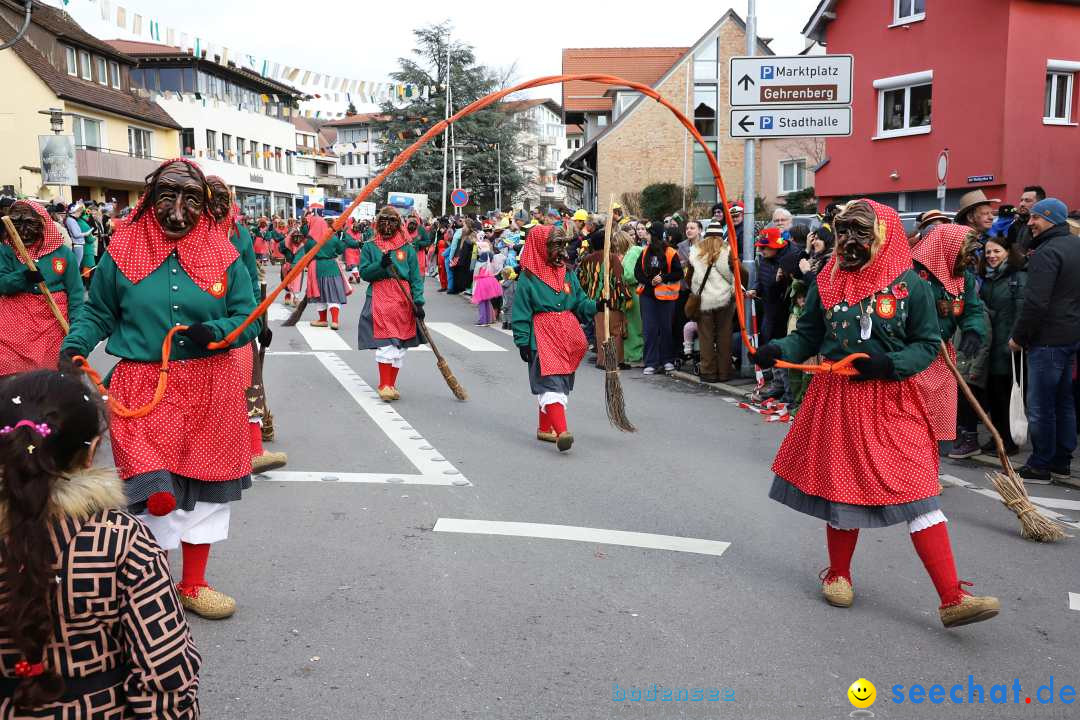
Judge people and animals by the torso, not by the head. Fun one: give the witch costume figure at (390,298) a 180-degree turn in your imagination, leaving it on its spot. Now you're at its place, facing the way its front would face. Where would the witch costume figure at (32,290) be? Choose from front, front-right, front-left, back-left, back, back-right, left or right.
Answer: back-left

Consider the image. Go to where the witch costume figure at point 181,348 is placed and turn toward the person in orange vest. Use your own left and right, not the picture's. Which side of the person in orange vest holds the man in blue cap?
right

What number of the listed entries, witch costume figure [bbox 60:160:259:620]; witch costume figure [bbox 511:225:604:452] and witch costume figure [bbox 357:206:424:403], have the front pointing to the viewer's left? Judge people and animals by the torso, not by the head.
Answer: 0

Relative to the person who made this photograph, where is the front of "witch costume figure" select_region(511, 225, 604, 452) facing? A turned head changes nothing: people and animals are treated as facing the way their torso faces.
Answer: facing the viewer and to the right of the viewer

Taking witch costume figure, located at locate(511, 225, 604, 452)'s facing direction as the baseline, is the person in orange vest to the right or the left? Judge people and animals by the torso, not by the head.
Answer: on its left

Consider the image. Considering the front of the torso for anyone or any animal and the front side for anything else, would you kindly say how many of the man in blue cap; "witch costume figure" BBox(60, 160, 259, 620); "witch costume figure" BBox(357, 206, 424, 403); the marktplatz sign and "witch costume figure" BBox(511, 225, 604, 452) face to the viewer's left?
1

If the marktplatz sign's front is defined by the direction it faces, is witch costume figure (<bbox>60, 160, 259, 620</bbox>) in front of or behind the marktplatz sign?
in front

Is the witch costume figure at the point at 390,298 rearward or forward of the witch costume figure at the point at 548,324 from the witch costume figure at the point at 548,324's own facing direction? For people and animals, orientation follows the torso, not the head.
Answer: rearward

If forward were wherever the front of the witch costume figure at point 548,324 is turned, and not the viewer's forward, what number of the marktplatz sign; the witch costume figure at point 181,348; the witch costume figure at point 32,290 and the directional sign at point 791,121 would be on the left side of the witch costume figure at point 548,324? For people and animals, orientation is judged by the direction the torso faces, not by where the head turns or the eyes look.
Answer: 2

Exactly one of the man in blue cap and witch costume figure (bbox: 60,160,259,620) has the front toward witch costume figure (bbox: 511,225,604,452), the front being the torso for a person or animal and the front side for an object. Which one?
the man in blue cap

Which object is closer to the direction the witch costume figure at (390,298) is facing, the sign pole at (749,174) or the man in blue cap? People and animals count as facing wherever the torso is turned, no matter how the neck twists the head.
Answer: the man in blue cap

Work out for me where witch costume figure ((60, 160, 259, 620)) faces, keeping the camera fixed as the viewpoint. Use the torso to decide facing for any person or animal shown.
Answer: facing the viewer

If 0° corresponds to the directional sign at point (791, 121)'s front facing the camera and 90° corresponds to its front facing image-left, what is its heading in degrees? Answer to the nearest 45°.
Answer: approximately 0°

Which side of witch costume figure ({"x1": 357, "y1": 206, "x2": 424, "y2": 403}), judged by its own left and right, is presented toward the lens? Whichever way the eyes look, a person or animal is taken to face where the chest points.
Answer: front

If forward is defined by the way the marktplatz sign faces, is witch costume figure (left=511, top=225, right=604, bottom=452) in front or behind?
in front
